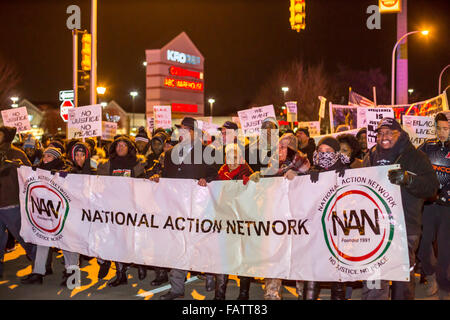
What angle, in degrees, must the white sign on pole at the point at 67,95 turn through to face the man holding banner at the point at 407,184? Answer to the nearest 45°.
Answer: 0° — it already faces them

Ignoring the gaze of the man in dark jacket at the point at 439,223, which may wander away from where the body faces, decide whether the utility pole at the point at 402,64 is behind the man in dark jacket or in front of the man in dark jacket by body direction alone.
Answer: behind

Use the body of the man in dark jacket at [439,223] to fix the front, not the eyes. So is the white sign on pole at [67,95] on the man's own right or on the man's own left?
on the man's own right

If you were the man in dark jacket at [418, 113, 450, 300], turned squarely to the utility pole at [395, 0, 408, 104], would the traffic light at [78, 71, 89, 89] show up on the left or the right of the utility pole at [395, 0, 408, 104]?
left

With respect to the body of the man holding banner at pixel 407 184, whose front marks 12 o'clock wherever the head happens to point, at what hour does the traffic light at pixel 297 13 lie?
The traffic light is roughly at 4 o'clock from the man holding banner.

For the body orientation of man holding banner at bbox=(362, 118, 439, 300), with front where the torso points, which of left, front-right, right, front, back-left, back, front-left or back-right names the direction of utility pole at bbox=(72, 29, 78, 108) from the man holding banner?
right

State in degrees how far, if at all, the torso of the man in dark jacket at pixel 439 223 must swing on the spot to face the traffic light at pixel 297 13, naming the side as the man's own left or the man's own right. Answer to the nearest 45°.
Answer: approximately 135° to the man's own right

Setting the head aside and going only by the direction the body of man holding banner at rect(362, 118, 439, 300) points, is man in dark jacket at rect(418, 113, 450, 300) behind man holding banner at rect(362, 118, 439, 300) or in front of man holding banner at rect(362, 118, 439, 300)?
behind

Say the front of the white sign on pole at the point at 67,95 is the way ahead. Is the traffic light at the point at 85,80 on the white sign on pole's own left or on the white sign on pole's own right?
on the white sign on pole's own left

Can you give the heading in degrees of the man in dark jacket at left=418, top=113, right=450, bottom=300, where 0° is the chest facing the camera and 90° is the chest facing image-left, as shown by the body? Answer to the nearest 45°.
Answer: approximately 0°

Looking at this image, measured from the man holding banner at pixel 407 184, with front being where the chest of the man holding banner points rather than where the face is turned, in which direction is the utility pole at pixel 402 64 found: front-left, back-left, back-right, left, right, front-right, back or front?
back-right

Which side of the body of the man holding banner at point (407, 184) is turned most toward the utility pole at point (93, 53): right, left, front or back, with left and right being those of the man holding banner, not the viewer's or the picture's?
right

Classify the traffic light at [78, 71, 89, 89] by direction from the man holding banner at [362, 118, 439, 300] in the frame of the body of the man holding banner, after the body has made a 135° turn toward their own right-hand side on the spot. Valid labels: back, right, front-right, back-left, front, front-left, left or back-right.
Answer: front-left
